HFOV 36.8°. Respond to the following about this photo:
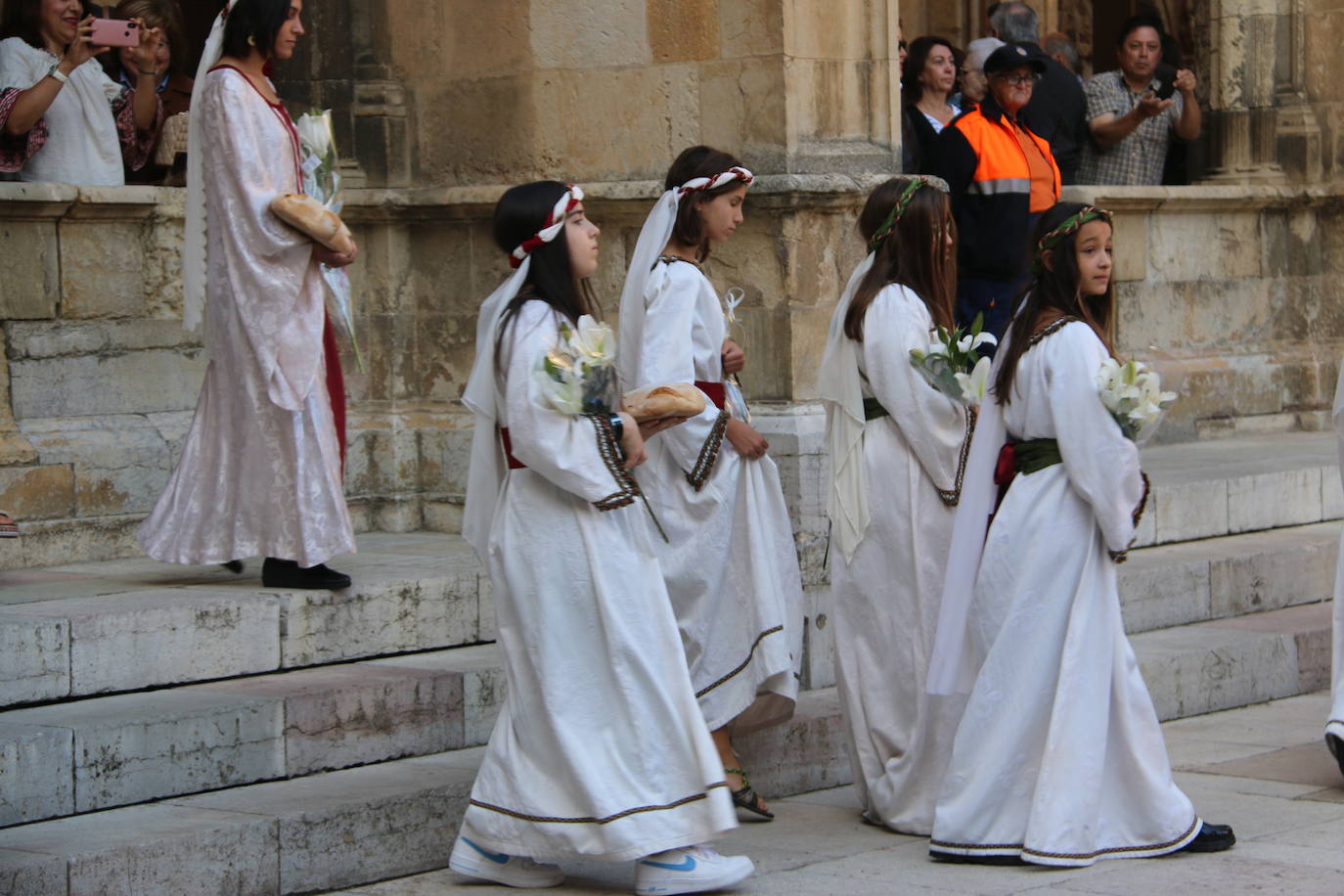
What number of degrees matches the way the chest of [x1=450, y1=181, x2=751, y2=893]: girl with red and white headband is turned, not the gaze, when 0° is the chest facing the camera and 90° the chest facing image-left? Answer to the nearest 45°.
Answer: approximately 270°

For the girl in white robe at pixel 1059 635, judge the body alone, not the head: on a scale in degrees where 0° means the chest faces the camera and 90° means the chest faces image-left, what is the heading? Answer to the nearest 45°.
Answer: approximately 270°

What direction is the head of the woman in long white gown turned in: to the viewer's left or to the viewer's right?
to the viewer's right

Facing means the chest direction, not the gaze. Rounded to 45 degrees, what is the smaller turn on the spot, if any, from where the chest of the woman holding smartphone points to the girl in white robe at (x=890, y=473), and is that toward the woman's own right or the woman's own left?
0° — they already face them

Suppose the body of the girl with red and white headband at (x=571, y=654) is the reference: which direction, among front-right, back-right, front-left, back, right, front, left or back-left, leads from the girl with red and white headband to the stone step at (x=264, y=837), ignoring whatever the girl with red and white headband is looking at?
back

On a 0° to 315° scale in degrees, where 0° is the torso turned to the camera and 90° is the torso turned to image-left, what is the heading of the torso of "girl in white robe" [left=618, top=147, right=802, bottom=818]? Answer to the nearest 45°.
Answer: approximately 270°

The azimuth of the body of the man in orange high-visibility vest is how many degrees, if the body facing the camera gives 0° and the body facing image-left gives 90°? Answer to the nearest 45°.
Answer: approximately 315°

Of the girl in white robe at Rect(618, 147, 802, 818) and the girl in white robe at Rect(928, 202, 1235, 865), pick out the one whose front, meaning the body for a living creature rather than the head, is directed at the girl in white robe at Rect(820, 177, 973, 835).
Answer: the girl in white robe at Rect(618, 147, 802, 818)

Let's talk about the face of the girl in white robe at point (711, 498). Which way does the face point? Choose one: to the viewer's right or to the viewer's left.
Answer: to the viewer's right

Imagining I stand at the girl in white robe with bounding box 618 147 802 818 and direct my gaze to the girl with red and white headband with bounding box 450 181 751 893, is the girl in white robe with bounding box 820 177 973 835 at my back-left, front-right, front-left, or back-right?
back-left

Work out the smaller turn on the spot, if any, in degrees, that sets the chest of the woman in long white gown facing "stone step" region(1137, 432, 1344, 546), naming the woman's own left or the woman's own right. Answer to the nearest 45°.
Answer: approximately 45° to the woman's own left
